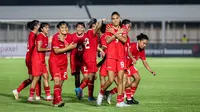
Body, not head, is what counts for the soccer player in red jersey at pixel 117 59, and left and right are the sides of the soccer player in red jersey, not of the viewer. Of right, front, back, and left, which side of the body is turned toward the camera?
front

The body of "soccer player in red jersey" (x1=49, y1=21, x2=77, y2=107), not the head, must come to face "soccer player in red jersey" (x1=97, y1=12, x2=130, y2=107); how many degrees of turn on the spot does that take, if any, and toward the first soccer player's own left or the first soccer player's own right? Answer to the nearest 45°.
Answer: approximately 45° to the first soccer player's own left

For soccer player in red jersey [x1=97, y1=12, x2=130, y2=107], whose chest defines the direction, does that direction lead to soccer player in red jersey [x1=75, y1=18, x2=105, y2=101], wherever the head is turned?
no

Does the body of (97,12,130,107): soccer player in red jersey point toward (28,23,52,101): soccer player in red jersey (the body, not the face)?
no

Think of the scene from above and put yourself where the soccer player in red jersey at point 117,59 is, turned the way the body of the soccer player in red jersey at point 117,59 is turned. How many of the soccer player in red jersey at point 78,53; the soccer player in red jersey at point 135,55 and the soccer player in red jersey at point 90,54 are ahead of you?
0
